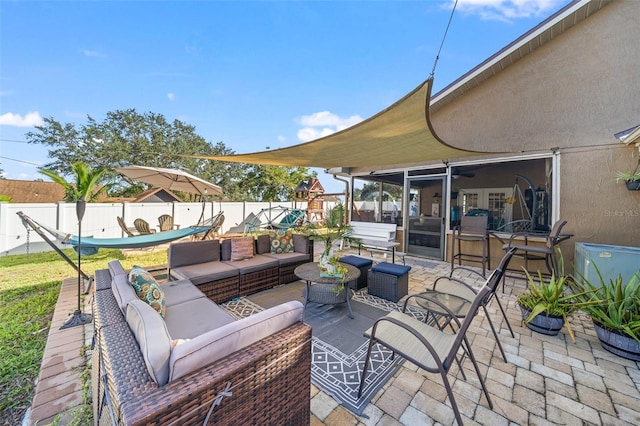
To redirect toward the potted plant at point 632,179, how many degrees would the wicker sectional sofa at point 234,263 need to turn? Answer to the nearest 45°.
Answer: approximately 45° to its left

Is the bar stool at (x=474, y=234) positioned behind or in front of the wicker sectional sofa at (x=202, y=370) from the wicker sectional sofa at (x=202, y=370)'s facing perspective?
in front

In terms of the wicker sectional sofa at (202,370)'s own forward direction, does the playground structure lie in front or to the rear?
in front

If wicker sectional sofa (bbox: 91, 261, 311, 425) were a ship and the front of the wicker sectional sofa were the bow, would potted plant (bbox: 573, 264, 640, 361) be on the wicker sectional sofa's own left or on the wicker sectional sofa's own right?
on the wicker sectional sofa's own right

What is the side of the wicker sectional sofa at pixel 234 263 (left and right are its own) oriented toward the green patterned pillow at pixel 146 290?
right

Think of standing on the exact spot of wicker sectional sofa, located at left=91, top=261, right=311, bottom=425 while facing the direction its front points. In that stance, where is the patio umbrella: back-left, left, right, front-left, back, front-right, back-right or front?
front-left

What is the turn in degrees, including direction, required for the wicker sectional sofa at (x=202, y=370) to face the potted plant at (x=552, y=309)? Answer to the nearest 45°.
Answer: approximately 45° to its right

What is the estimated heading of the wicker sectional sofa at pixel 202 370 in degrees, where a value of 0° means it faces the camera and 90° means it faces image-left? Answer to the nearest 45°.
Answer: approximately 225°
